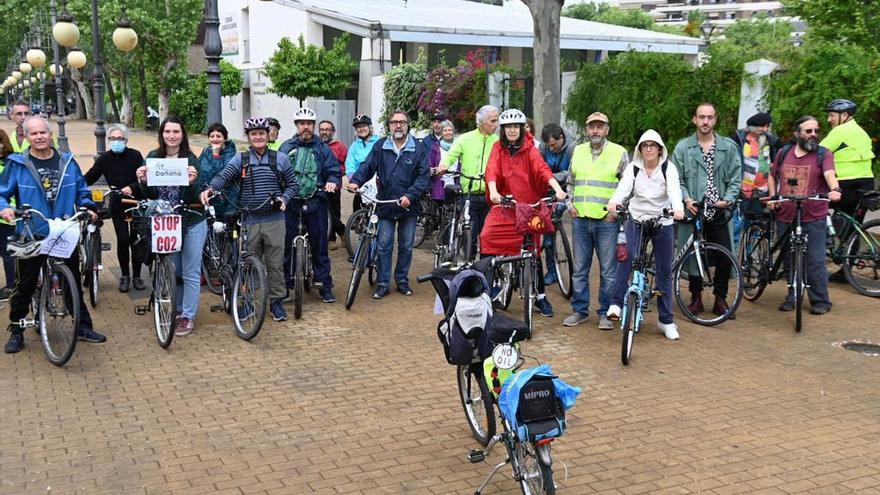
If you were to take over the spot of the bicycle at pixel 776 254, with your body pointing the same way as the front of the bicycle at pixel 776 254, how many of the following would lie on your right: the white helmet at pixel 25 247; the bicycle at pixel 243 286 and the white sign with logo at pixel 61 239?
3

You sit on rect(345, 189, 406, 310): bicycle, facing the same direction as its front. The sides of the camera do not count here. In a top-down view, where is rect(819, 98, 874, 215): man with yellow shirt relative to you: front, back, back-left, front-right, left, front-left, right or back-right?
back-left

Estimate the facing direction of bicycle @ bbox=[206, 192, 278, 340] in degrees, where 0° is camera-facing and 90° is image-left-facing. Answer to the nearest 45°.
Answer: approximately 315°

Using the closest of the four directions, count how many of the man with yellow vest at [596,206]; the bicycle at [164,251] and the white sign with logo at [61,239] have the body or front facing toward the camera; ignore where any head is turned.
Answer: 3

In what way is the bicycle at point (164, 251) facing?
toward the camera

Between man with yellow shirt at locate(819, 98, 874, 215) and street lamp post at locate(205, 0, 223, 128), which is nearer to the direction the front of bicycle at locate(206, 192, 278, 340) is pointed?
the man with yellow shirt

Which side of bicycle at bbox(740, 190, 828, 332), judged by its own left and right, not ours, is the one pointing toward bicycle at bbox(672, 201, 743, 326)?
right

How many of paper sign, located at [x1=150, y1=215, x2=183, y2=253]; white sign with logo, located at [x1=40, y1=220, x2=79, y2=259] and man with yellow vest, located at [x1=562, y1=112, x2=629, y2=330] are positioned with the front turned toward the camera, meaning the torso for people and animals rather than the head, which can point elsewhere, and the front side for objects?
3

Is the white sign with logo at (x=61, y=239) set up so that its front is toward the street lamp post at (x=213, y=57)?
no

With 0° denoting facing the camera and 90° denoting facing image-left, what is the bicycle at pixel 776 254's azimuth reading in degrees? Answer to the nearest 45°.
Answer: approximately 315°

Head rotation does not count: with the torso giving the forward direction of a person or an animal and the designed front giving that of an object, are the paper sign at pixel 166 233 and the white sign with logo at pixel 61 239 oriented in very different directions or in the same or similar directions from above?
same or similar directions

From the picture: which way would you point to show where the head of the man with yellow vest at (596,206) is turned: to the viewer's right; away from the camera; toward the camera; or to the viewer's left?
toward the camera

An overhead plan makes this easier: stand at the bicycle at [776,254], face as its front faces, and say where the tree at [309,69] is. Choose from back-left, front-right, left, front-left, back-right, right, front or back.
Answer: back

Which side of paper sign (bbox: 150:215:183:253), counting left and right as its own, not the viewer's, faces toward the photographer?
front

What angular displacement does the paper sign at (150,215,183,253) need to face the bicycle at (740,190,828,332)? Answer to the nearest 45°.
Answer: approximately 90° to its left

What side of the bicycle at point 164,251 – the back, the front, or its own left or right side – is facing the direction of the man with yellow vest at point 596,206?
left

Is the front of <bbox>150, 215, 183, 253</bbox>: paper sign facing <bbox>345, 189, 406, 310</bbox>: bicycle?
no

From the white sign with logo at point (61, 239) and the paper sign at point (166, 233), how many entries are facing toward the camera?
2
